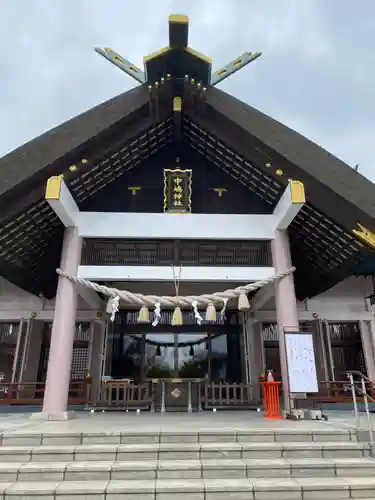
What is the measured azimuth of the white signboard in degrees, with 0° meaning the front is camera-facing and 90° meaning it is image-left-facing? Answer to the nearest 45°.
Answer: approximately 0°

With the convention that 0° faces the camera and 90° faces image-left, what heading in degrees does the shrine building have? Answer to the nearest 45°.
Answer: approximately 0°
